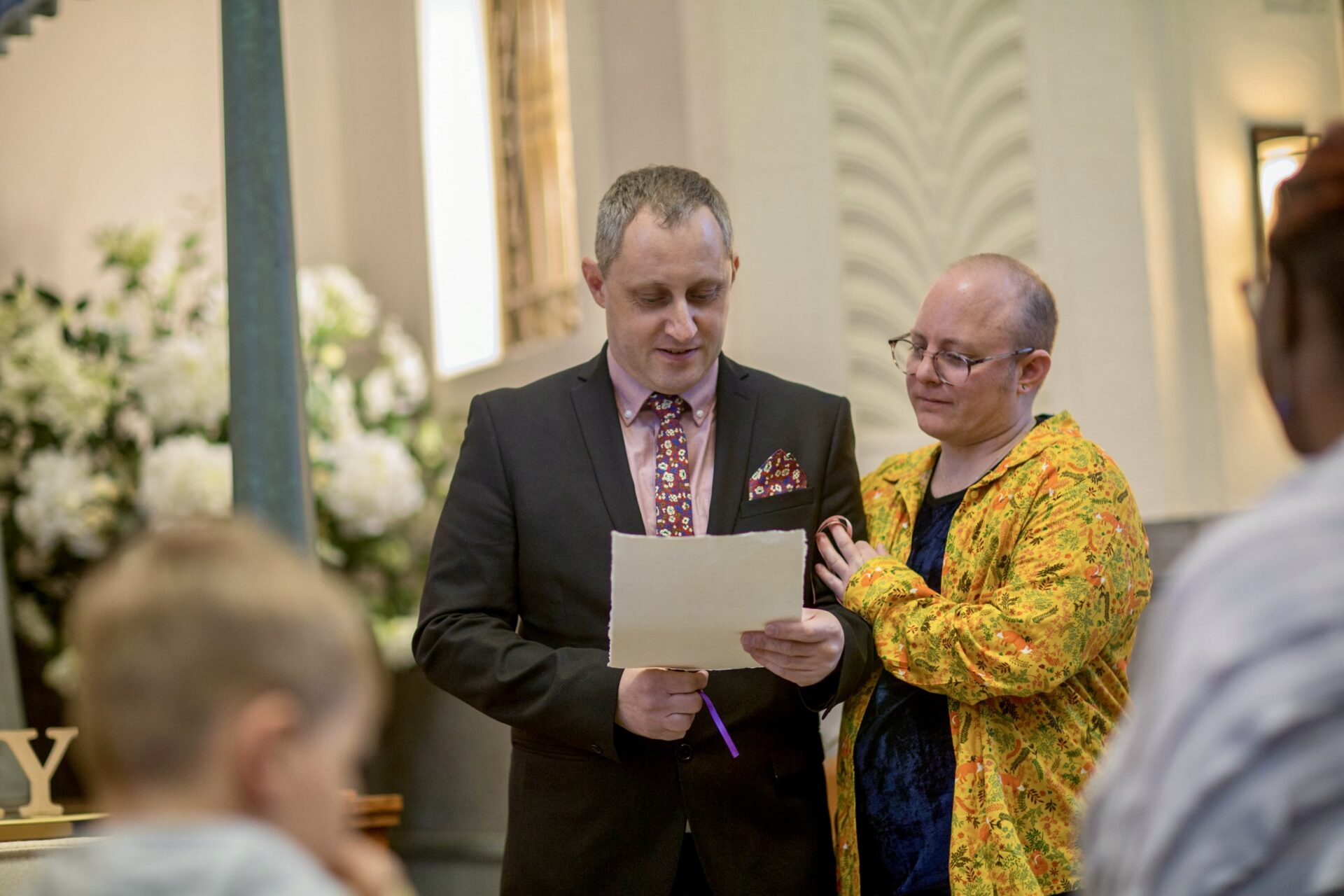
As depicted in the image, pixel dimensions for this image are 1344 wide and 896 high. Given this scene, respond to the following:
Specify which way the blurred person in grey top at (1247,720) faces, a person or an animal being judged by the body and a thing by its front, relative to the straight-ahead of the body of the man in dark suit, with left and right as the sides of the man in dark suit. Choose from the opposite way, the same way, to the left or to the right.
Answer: the opposite way

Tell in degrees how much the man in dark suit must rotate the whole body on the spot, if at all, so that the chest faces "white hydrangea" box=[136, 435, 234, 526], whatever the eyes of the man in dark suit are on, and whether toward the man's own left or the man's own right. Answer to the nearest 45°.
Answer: approximately 135° to the man's own right

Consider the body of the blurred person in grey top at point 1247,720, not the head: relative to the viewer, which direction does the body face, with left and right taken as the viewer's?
facing away from the viewer and to the left of the viewer

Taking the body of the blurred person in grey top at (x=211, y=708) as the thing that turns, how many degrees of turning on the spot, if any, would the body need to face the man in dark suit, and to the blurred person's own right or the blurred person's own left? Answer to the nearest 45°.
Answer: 0° — they already face them

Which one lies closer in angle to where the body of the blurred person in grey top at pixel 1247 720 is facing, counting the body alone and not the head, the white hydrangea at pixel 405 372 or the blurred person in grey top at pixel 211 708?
the white hydrangea

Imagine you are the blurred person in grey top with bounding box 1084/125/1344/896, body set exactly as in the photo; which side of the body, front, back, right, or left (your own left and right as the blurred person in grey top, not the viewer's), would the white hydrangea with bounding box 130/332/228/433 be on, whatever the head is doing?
front

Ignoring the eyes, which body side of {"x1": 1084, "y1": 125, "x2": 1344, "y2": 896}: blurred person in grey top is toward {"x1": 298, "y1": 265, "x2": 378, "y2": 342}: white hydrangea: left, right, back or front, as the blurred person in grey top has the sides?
front

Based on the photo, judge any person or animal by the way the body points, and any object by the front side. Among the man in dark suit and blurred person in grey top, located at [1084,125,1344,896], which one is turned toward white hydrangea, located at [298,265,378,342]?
the blurred person in grey top

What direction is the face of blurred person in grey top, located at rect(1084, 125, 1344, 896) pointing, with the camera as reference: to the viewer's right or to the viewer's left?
to the viewer's left

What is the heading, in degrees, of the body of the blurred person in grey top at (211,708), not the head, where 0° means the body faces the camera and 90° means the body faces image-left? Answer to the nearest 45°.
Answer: approximately 225°

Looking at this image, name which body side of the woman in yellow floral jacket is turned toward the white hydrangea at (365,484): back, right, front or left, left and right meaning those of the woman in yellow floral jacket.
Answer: right

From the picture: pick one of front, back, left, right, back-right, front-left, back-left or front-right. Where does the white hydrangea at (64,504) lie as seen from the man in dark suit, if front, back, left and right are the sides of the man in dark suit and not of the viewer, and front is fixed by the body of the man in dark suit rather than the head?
back-right

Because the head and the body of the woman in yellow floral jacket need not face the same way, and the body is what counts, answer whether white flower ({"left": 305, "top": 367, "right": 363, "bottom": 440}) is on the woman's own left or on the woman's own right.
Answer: on the woman's own right

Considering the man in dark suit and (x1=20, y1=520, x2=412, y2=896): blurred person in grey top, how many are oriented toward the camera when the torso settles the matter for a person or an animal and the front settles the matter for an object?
1

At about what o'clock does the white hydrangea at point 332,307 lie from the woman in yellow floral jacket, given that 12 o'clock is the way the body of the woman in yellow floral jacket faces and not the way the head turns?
The white hydrangea is roughly at 3 o'clock from the woman in yellow floral jacket.

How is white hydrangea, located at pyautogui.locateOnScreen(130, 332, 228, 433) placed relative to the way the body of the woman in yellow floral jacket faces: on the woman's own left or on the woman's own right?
on the woman's own right
